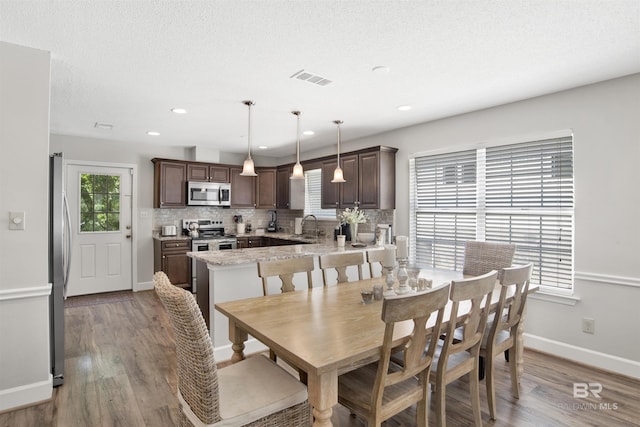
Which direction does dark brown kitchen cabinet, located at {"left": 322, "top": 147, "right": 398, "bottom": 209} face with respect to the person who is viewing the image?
facing the viewer and to the left of the viewer

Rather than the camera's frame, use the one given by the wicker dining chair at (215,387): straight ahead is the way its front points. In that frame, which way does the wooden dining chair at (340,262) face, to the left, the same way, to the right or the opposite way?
to the right

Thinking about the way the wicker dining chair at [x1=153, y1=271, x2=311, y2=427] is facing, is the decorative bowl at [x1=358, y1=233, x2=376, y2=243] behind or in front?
in front

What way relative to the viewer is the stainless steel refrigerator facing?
to the viewer's right

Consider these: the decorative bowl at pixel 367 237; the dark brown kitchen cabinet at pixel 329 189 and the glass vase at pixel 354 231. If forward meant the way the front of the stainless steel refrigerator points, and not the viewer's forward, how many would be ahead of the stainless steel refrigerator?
3

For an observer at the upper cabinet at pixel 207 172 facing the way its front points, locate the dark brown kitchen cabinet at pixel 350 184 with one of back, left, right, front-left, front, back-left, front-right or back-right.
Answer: front-left

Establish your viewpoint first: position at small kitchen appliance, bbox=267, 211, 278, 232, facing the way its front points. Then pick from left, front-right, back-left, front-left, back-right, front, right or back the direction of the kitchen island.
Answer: front

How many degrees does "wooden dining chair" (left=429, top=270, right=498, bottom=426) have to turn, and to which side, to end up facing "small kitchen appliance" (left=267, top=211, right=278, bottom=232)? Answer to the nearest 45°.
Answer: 0° — it already faces it

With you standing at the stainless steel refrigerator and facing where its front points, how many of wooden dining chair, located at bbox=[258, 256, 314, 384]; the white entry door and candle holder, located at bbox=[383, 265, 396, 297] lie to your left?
1

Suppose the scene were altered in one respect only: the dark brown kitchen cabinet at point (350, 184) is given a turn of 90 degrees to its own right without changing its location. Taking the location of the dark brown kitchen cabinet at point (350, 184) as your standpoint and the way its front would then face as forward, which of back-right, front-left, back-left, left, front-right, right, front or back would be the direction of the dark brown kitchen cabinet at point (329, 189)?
front

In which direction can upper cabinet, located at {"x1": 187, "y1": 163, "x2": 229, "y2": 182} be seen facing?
toward the camera

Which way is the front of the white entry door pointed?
toward the camera

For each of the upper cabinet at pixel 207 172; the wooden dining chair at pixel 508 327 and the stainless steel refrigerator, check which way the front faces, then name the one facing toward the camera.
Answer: the upper cabinet

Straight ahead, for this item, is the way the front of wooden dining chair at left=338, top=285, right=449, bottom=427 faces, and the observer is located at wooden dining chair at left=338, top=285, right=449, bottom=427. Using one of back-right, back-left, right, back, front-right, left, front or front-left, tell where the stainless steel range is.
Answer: front

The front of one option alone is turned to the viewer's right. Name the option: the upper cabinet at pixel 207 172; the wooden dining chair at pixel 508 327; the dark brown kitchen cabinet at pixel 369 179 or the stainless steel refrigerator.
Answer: the stainless steel refrigerator

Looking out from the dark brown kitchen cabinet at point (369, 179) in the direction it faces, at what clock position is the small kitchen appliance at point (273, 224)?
The small kitchen appliance is roughly at 3 o'clock from the dark brown kitchen cabinet.
